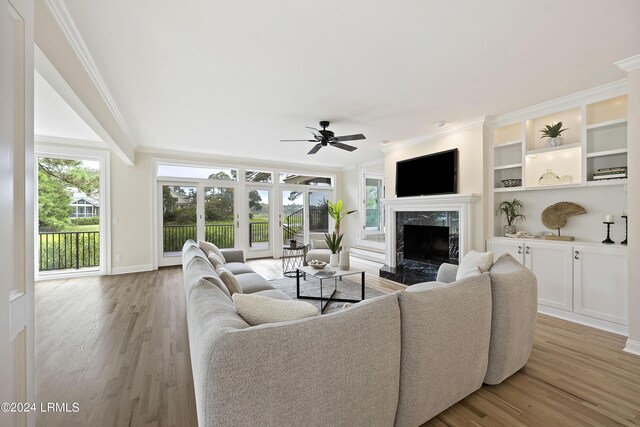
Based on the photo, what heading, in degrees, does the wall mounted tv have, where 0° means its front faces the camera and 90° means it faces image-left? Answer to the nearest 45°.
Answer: approximately 45°

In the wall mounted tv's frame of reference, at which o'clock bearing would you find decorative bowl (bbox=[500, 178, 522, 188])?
The decorative bowl is roughly at 8 o'clock from the wall mounted tv.

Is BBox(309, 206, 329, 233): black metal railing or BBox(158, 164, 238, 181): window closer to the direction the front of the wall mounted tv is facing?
the window

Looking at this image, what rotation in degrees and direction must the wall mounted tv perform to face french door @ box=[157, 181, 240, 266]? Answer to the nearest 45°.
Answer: approximately 45° to its right

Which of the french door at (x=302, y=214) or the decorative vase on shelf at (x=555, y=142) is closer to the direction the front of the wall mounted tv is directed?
the french door

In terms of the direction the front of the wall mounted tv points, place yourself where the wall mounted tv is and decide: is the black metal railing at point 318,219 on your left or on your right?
on your right

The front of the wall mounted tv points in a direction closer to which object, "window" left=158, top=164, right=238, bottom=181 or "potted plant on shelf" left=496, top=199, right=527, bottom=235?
the window

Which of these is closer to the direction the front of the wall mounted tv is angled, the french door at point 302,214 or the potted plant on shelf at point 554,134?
the french door

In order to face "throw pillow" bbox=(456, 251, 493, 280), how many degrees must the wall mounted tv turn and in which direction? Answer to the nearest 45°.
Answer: approximately 45° to its left

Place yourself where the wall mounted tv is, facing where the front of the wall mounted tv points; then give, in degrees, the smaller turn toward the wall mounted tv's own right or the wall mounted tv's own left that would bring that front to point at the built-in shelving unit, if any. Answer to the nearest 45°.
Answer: approximately 135° to the wall mounted tv's own left

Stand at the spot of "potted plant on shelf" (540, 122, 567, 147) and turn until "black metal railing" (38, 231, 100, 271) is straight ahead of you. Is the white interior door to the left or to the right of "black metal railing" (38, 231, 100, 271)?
left

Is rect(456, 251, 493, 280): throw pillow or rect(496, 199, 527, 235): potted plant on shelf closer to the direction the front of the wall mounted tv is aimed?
the throw pillow
